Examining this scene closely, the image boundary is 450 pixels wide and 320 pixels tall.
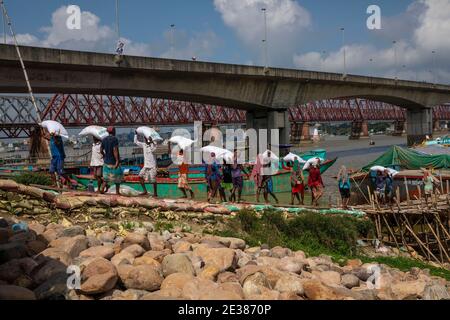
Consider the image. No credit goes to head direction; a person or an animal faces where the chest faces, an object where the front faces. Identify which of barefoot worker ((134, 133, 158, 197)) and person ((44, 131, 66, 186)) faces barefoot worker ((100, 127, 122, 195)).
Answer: barefoot worker ((134, 133, 158, 197))

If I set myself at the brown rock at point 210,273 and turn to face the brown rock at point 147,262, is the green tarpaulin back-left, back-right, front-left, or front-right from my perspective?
back-right

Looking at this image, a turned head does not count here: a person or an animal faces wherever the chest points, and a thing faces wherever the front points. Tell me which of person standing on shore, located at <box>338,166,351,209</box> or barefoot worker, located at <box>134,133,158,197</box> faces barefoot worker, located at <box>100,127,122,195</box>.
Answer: barefoot worker, located at <box>134,133,158,197</box>

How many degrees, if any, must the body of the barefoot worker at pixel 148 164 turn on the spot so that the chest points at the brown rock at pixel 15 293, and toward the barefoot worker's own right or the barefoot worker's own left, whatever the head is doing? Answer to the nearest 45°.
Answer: approximately 45° to the barefoot worker's own left

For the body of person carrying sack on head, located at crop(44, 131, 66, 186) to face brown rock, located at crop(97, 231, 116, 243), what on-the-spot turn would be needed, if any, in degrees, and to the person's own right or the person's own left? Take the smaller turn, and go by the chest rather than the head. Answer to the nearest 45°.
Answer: approximately 90° to the person's own left

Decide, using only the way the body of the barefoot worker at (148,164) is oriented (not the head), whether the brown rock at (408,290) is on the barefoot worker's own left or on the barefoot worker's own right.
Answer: on the barefoot worker's own left

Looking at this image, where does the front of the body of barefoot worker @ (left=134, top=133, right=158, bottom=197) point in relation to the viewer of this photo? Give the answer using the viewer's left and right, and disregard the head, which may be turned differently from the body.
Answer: facing the viewer and to the left of the viewer

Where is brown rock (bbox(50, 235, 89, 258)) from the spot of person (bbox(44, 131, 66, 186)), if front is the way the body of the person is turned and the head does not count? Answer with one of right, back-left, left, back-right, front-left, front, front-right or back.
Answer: left

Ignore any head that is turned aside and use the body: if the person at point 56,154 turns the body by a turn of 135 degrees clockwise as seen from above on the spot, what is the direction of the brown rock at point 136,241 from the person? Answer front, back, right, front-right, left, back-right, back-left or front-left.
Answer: back-right

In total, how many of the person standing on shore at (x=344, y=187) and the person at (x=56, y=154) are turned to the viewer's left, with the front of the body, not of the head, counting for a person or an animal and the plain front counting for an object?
1

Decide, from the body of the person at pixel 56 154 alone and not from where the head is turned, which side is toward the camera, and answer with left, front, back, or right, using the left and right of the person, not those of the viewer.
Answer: left

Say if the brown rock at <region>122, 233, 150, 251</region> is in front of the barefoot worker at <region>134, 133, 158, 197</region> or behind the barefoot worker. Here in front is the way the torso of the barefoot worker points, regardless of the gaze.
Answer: in front

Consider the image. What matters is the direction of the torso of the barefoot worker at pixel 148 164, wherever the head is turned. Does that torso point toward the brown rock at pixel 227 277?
no

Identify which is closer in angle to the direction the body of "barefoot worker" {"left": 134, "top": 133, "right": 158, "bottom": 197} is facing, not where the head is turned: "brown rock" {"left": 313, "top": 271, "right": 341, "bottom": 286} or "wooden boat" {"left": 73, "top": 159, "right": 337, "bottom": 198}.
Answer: the brown rock
